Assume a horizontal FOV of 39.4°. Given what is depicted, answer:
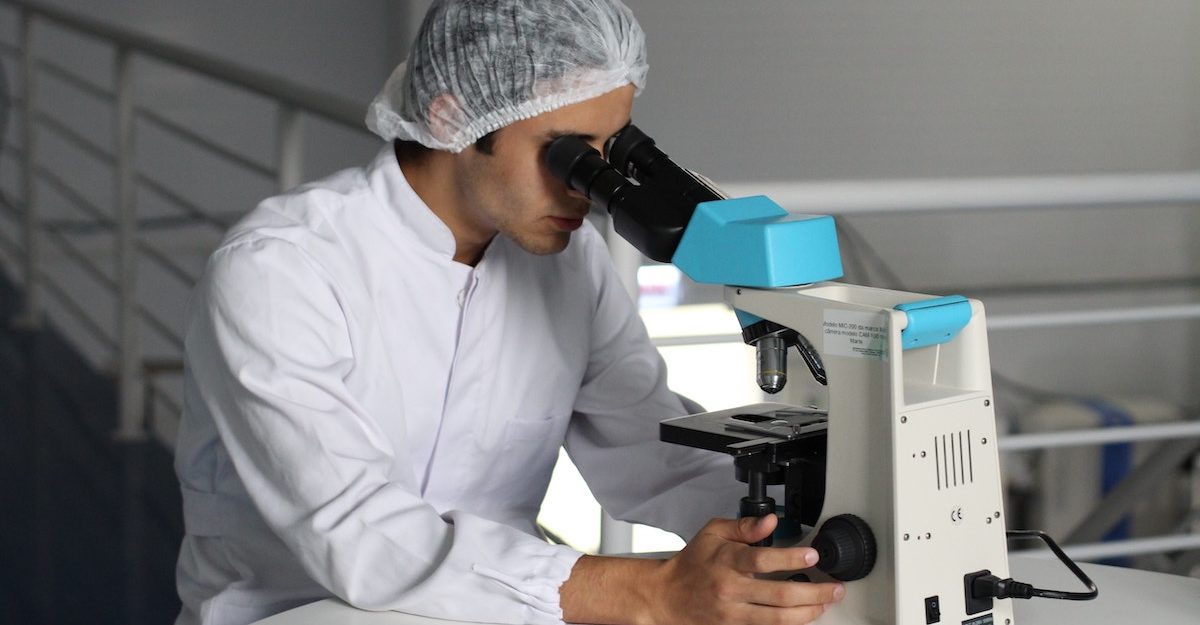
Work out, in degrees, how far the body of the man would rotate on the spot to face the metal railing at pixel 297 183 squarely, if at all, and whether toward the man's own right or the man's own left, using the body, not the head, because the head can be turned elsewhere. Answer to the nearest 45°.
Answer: approximately 135° to the man's own left

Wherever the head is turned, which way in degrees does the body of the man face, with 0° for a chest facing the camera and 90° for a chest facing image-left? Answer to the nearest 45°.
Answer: approximately 315°

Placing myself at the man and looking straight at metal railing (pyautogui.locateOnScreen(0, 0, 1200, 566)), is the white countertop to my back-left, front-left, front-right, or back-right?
back-right

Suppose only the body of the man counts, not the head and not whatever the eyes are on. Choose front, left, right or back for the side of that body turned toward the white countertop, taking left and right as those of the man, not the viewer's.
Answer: front
